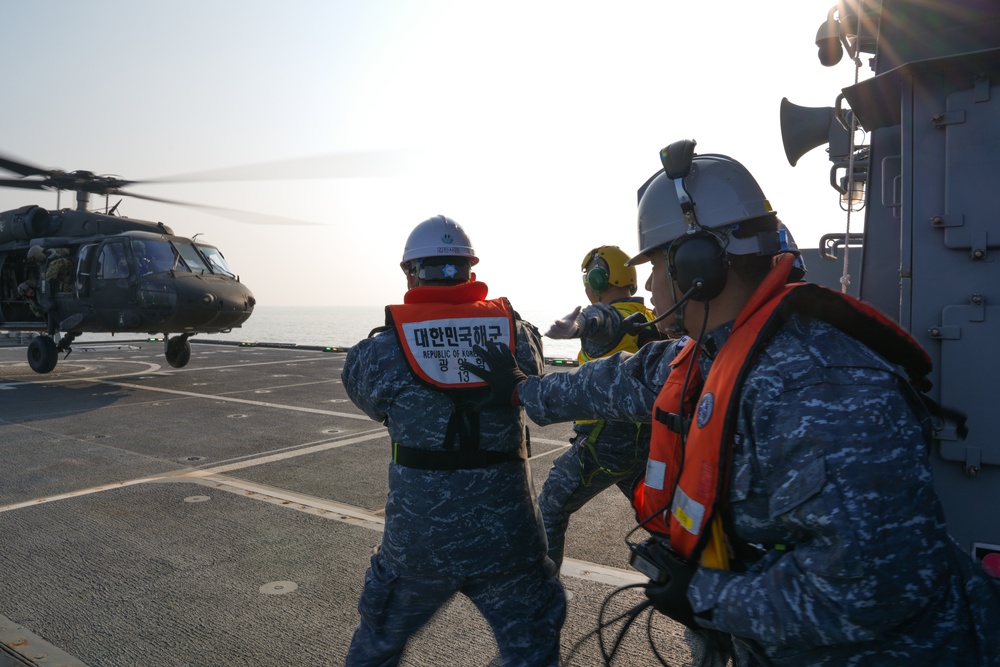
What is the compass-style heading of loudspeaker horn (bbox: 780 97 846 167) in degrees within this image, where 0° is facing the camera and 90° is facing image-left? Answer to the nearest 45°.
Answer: approximately 90°

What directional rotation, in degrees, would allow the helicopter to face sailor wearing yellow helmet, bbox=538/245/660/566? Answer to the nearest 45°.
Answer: approximately 45° to its right

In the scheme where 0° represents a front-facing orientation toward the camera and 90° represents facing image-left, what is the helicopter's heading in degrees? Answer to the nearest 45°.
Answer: approximately 315°

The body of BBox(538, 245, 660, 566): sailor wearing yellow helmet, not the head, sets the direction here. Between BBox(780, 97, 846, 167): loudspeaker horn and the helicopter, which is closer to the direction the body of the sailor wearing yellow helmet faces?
the helicopter

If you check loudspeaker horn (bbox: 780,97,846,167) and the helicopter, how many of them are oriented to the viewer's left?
1

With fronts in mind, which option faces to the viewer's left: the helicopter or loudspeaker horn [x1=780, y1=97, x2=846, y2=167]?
the loudspeaker horn

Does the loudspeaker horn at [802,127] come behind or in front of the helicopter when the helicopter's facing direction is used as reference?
in front

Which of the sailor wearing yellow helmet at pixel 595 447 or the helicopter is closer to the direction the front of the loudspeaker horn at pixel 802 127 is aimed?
the helicopter

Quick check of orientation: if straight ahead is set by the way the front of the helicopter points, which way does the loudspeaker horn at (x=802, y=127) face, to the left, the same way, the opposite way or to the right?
the opposite way

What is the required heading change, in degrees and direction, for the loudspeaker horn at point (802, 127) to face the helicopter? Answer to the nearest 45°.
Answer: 0° — it already faces it
